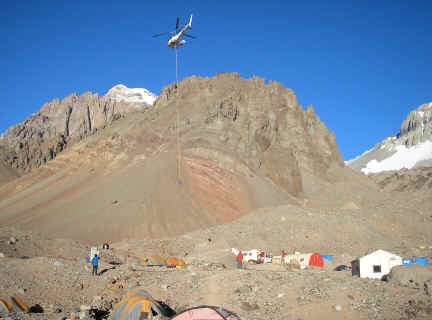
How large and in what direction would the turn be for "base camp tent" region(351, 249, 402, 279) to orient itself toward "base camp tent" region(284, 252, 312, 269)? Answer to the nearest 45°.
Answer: approximately 135° to its right

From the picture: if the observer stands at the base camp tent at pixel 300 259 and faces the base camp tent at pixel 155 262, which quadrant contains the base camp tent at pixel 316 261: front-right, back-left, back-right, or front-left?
back-left

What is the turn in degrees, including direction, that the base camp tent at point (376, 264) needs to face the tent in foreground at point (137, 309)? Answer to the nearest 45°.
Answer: approximately 45° to its left
